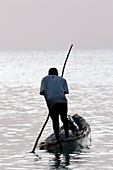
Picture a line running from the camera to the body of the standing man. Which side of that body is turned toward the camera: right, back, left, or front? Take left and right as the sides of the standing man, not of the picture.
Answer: back
